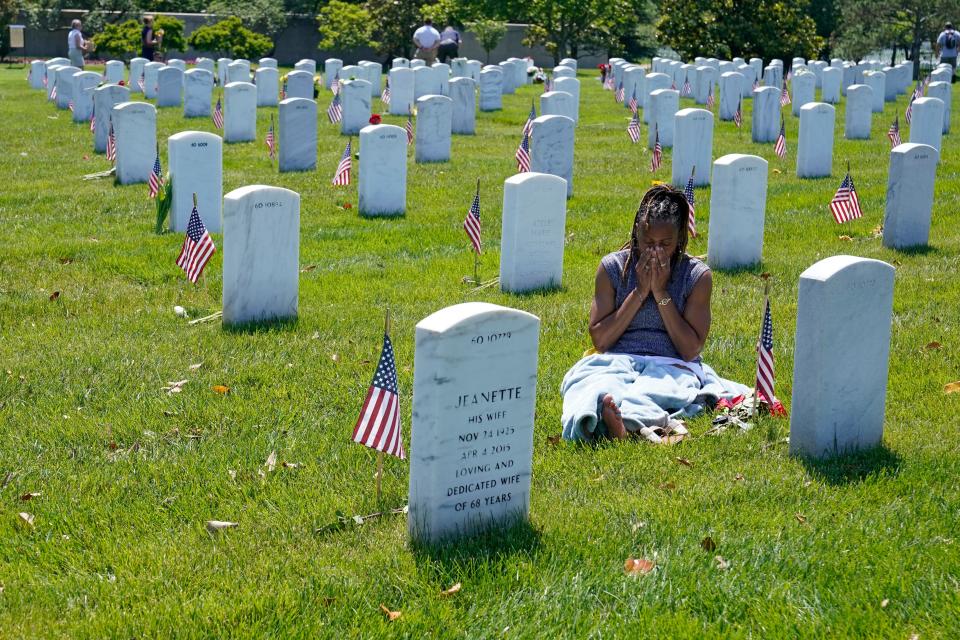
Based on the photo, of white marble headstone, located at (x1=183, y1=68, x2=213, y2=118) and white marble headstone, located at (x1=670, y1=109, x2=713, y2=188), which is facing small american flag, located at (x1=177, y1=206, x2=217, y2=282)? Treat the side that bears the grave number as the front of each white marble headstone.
white marble headstone, located at (x1=183, y1=68, x2=213, y2=118)

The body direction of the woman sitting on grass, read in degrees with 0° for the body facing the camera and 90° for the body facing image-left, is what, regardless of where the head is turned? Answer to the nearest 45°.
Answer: approximately 0°

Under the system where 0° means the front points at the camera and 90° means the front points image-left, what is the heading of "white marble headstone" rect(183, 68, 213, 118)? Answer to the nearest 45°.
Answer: approximately 0°

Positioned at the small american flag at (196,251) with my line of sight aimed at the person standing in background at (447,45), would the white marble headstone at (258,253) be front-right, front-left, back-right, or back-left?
back-right

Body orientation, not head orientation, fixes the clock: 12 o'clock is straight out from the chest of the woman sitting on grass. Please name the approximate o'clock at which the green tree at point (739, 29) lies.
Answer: The green tree is roughly at 6 o'clock from the woman sitting on grass.

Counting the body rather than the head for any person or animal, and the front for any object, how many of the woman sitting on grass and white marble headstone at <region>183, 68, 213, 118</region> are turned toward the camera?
2

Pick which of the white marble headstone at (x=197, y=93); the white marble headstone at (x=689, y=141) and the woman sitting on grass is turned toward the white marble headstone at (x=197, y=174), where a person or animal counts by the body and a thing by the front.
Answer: the white marble headstone at (x=197, y=93)

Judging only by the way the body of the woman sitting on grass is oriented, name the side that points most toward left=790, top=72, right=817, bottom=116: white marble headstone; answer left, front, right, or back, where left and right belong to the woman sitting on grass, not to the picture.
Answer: back

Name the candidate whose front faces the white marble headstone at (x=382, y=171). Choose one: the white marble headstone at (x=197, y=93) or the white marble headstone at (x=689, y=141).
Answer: the white marble headstone at (x=197, y=93)
